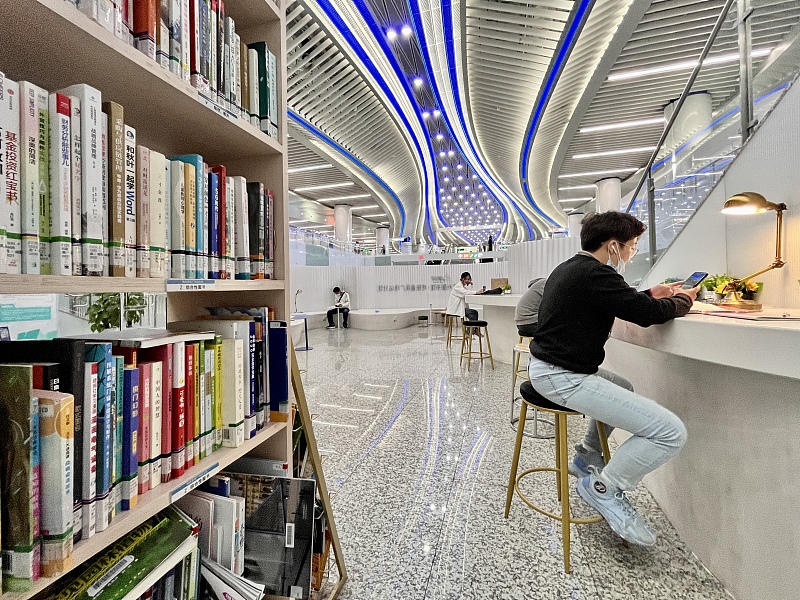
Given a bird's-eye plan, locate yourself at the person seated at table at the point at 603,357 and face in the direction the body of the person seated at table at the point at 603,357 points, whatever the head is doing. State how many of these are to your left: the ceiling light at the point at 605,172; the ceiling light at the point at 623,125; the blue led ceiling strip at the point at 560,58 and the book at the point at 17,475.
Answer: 3

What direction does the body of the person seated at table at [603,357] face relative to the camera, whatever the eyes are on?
to the viewer's right

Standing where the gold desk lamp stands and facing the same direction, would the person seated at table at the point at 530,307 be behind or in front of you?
in front

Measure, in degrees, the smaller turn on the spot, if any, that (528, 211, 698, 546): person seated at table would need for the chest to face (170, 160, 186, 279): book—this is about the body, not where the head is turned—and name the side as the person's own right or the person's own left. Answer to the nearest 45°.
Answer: approximately 135° to the person's own right

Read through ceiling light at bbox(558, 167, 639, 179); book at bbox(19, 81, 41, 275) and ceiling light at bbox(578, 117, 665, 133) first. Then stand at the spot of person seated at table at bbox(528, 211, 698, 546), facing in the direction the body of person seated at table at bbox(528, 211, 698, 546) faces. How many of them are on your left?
2

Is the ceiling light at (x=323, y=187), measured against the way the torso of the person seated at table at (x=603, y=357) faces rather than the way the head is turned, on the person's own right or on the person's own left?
on the person's own left

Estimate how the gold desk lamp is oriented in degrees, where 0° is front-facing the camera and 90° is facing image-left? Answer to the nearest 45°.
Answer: approximately 90°

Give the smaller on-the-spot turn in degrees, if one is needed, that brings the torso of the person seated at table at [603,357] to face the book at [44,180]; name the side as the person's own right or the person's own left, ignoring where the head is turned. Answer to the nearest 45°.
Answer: approximately 135° to the person's own right

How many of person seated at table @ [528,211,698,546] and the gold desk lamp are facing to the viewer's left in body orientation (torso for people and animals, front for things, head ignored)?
1

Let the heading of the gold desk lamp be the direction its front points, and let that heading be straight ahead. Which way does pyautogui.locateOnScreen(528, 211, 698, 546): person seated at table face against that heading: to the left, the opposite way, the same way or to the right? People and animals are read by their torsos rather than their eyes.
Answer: the opposite way

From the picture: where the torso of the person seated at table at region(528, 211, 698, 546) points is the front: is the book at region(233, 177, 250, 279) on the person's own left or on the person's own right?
on the person's own right

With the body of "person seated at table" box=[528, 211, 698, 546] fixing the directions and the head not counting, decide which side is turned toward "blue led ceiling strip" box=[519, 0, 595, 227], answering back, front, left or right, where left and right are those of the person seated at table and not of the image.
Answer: left
